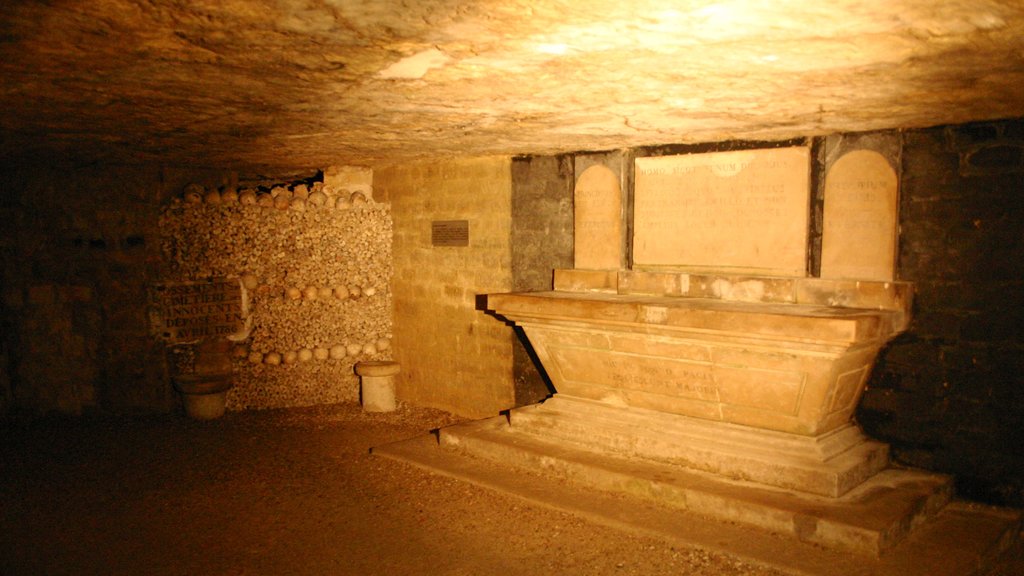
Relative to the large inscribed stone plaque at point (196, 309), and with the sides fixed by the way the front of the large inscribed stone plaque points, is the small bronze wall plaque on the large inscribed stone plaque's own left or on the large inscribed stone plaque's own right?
on the large inscribed stone plaque's own left

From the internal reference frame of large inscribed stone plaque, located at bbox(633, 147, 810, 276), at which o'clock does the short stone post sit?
The short stone post is roughly at 2 o'clock from the large inscribed stone plaque.

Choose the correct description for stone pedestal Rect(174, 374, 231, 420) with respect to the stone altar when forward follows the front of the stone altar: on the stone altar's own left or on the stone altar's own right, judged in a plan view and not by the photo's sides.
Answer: on the stone altar's own right

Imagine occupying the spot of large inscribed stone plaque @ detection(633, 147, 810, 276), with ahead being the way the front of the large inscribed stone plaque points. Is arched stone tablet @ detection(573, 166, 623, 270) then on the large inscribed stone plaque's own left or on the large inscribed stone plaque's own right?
on the large inscribed stone plaque's own right

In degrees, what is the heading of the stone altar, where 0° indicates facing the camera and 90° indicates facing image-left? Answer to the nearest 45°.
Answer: approximately 45°
